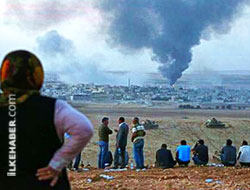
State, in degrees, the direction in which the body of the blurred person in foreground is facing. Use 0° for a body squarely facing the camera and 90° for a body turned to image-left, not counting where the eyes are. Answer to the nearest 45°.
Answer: approximately 180°

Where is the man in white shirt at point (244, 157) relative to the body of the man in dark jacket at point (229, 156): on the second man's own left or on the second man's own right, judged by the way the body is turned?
on the second man's own right

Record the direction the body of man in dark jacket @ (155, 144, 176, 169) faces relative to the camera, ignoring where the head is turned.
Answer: away from the camera

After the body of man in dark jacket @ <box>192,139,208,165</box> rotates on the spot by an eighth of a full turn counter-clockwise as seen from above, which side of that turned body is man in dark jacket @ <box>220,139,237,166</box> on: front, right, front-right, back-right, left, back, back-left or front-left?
back

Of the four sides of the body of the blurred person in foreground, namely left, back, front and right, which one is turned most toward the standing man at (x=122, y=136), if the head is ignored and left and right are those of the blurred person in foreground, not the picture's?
front

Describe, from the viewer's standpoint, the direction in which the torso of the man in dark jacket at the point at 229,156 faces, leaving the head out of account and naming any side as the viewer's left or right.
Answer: facing away from the viewer

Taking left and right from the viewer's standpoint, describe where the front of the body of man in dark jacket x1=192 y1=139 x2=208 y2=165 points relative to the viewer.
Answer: facing away from the viewer and to the left of the viewer

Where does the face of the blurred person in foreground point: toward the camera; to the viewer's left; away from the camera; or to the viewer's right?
away from the camera

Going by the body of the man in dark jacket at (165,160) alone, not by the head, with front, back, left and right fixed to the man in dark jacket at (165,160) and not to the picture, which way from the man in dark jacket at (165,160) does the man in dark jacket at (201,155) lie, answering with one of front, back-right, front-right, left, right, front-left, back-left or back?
front-right

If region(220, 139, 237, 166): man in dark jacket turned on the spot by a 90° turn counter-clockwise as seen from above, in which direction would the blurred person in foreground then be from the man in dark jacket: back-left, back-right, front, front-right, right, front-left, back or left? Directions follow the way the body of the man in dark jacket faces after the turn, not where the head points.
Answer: left

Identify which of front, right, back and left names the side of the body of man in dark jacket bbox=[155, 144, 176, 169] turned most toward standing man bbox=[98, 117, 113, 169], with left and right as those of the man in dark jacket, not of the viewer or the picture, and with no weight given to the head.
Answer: left

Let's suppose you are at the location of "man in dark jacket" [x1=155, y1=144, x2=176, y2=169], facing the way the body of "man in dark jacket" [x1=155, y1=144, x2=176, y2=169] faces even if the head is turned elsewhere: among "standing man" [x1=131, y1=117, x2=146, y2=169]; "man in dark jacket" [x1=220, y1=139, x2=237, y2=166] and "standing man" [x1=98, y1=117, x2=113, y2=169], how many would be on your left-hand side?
2
